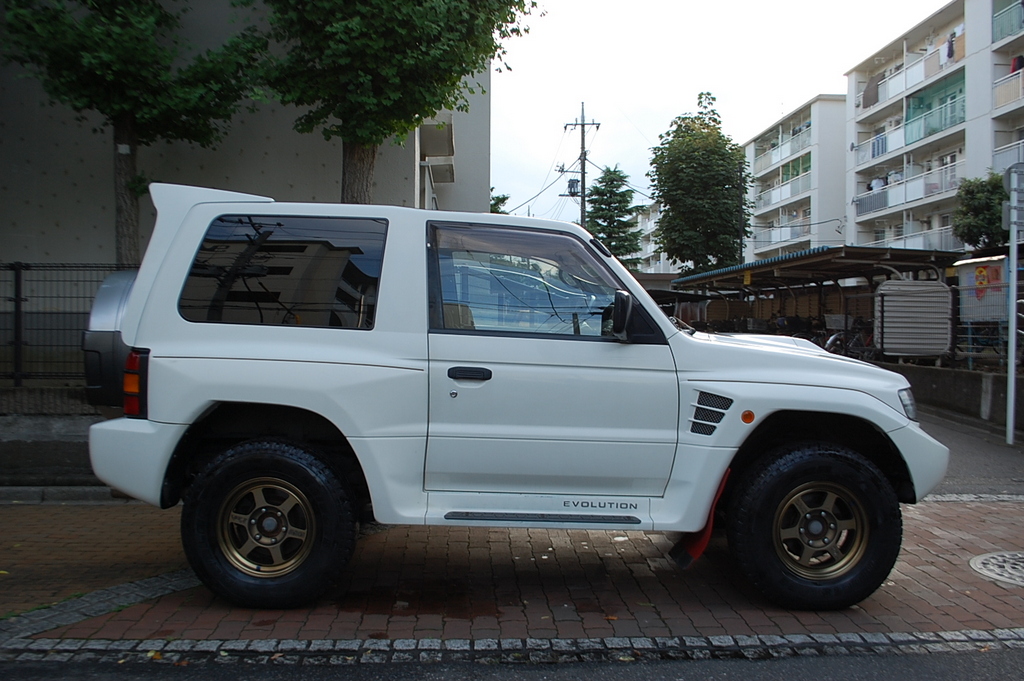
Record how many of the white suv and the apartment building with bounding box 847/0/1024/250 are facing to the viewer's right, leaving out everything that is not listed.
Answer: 1

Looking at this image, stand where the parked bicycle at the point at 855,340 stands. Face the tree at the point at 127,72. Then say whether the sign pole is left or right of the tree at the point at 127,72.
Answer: left

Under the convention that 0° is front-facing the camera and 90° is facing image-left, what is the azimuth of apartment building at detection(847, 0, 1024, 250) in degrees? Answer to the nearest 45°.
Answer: approximately 45°

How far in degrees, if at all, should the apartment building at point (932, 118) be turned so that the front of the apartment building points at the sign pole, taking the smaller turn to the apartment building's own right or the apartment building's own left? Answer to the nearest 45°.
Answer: approximately 45° to the apartment building's own left

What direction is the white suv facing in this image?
to the viewer's right

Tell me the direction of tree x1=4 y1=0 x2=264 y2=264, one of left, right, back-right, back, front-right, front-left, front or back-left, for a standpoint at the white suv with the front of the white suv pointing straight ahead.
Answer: back-left

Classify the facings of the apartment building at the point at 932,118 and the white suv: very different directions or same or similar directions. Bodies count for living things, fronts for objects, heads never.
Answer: very different directions

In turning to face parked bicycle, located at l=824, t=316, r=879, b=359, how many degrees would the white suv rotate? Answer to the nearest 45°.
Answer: approximately 45° to its left

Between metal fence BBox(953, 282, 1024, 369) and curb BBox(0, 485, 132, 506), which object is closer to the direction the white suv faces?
the metal fence
